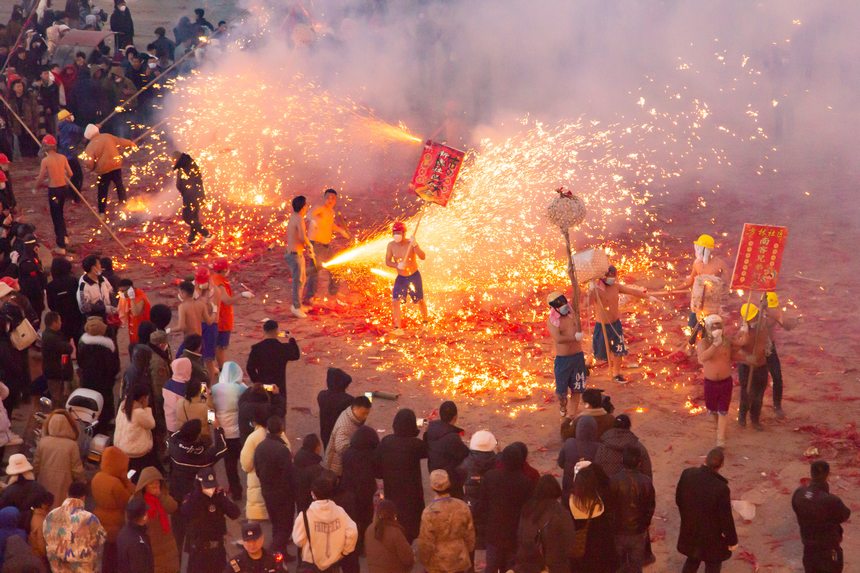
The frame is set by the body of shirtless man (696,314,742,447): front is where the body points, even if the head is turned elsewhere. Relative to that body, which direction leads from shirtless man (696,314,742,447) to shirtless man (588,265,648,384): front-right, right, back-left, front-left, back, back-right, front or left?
back-right

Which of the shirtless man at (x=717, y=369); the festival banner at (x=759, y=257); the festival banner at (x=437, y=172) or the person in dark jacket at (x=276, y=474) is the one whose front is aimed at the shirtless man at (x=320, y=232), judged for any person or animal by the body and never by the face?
the person in dark jacket

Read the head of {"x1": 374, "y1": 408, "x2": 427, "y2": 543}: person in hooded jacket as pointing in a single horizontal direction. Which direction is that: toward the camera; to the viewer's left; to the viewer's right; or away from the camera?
away from the camera

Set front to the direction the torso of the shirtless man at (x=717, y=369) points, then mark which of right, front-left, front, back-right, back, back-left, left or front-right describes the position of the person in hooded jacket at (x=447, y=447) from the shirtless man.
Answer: front-right

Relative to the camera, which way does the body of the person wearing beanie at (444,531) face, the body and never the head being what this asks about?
away from the camera

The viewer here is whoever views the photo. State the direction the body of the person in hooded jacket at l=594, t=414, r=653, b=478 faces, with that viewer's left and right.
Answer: facing away from the viewer

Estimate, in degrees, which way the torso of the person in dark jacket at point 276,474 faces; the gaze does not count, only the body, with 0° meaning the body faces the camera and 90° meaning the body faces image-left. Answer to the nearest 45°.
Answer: approximately 180°

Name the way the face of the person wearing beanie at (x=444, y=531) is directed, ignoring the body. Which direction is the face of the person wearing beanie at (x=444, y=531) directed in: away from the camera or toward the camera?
away from the camera

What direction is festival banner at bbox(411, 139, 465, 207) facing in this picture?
toward the camera

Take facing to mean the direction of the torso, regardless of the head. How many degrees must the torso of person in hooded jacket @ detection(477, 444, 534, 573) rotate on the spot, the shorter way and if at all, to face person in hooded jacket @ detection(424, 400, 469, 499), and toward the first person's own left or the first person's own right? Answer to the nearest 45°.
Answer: approximately 45° to the first person's own left

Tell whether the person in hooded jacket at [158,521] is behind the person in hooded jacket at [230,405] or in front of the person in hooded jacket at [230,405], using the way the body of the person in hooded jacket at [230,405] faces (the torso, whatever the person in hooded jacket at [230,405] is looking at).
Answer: behind

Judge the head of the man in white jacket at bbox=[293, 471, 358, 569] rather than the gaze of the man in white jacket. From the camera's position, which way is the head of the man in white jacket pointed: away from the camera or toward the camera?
away from the camera

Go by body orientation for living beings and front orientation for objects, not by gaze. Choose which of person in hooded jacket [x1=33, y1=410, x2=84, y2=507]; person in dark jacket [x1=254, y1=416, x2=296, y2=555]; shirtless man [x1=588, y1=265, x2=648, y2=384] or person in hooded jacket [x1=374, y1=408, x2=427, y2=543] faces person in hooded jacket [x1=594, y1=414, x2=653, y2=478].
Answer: the shirtless man

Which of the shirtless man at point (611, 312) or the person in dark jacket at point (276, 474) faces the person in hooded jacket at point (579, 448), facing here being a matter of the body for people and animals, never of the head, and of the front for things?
the shirtless man

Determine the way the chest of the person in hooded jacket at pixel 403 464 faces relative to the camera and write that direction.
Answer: away from the camera

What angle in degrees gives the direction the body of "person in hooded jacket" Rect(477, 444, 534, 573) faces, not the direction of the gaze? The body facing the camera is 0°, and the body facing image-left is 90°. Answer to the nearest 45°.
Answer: approximately 180°

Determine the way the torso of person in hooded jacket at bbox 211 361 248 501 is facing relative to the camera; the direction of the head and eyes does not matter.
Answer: away from the camera

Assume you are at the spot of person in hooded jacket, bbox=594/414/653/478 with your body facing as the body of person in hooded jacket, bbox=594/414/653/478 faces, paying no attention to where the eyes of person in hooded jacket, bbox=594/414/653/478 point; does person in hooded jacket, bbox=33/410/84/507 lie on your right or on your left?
on your left

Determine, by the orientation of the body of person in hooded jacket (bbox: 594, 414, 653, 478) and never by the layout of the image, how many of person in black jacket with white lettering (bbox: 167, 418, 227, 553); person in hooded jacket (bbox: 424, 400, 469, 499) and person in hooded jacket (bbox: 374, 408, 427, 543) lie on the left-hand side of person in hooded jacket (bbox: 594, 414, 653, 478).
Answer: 3

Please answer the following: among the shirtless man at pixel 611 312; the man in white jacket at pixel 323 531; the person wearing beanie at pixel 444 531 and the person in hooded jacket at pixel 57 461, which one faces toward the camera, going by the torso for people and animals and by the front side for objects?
the shirtless man
